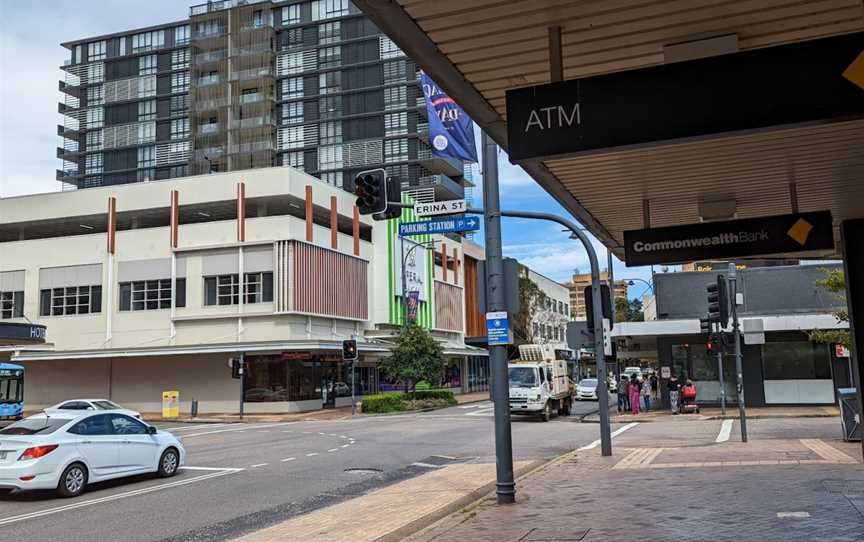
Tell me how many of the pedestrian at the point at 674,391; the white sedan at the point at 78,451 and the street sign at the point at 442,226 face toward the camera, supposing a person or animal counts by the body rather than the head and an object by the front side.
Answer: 2

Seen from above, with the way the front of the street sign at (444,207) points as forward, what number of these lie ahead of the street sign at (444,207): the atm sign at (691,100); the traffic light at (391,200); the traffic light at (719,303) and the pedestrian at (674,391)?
1

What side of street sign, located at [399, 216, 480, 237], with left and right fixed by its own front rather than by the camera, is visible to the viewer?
front

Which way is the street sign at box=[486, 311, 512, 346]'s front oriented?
toward the camera

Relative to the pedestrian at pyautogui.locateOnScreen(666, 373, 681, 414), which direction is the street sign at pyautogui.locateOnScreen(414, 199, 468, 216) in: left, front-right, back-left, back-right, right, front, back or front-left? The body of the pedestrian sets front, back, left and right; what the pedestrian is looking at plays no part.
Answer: front

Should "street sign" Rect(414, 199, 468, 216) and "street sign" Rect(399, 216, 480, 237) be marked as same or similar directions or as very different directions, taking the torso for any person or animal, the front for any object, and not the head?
same or similar directions

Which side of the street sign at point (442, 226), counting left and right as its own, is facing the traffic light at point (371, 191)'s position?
right

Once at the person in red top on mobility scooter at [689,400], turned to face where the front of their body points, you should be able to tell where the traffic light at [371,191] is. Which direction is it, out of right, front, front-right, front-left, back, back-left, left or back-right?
front

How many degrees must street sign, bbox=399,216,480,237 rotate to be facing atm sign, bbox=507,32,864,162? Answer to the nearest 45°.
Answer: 0° — it already faces it

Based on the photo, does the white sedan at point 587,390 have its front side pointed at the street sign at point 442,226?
yes

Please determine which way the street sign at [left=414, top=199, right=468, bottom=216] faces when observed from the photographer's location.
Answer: facing the viewer

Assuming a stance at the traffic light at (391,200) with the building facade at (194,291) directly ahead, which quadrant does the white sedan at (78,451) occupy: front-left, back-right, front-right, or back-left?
front-left

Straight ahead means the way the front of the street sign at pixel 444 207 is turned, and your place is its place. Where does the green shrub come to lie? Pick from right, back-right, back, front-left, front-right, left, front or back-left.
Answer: back
